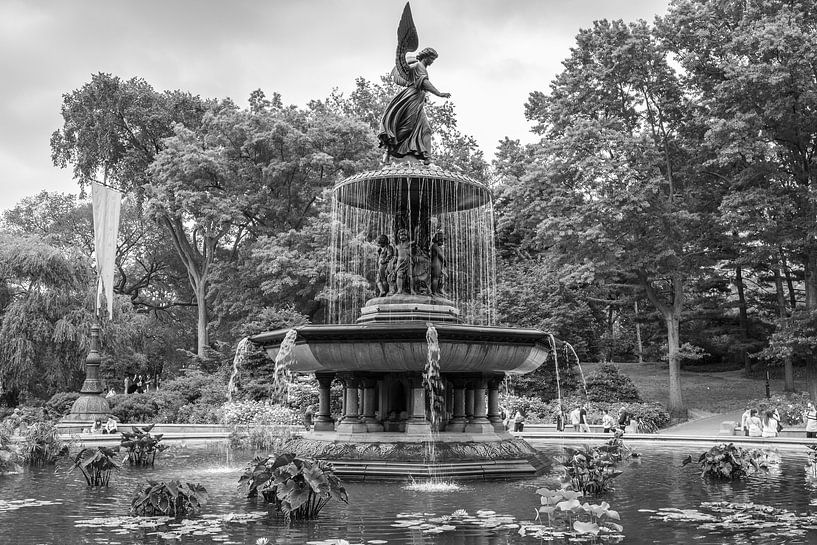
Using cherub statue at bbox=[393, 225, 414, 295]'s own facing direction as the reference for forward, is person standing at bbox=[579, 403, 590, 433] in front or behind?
behind

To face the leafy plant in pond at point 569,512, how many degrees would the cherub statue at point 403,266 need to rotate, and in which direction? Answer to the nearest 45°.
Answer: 0° — it already faces it

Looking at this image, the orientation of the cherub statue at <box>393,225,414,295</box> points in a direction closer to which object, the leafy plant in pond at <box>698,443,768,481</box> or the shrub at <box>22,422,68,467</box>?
the leafy plant in pond

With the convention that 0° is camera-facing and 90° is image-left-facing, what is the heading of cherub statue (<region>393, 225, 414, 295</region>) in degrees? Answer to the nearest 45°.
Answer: approximately 0°

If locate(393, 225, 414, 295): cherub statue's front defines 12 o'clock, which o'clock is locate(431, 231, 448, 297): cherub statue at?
locate(431, 231, 448, 297): cherub statue is roughly at 8 o'clock from locate(393, 225, 414, 295): cherub statue.

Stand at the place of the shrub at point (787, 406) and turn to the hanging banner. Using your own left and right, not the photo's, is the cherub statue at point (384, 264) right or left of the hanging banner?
left

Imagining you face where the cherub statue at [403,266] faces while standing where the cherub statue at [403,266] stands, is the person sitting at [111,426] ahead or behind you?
behind

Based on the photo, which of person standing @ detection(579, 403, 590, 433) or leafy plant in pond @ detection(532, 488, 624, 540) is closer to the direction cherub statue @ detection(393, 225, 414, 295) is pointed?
the leafy plant in pond

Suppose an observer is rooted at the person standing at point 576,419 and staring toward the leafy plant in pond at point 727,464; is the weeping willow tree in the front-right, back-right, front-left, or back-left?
back-right

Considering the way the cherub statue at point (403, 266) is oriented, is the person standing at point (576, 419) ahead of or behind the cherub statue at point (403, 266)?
behind
